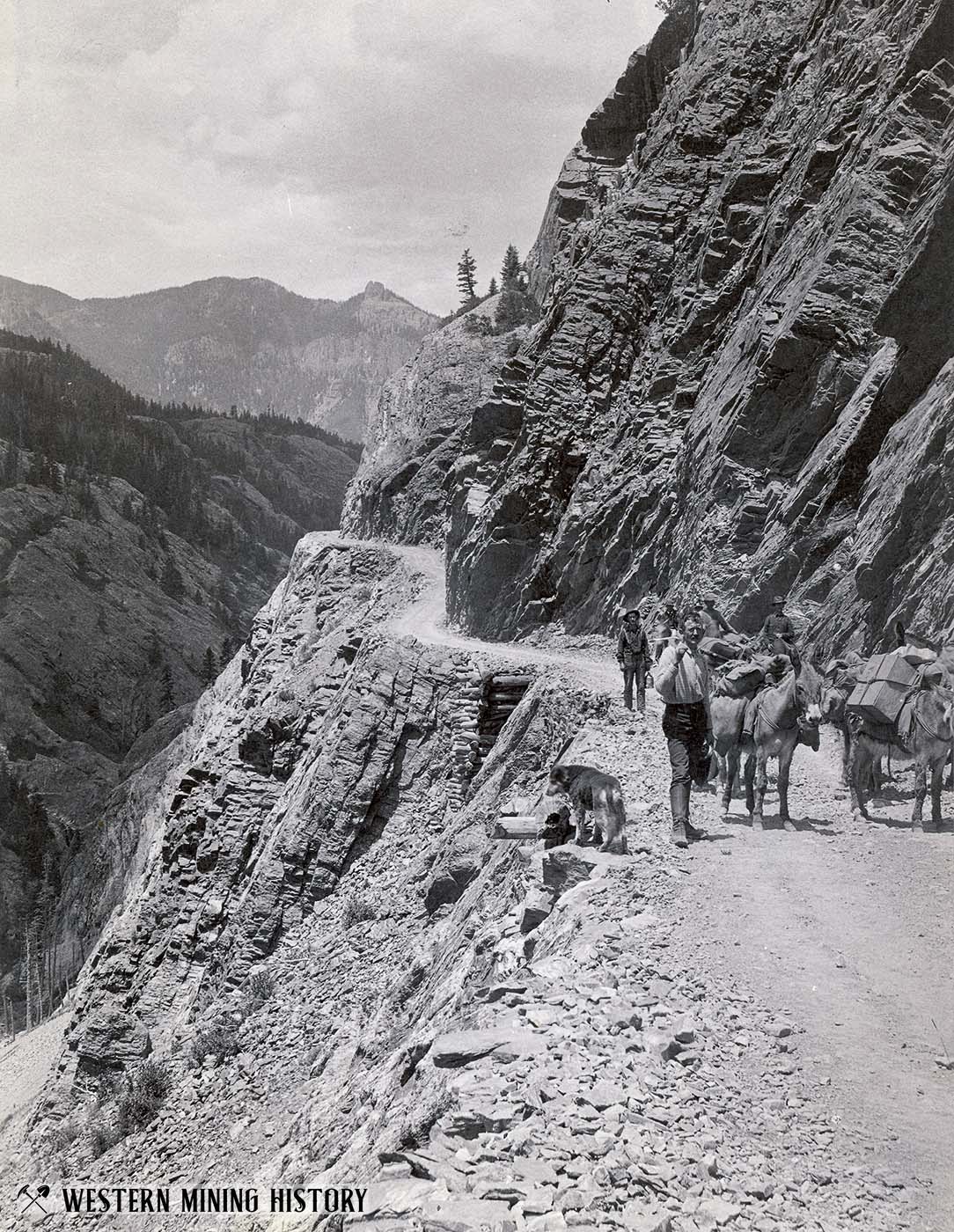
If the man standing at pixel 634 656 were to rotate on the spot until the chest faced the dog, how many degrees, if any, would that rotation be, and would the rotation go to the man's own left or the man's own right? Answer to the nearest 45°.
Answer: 0° — they already face it

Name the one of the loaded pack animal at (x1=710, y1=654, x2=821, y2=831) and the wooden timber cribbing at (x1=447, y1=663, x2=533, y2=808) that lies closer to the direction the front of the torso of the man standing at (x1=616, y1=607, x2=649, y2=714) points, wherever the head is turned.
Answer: the loaded pack animal

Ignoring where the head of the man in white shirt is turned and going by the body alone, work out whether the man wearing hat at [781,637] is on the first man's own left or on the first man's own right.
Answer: on the first man's own left
